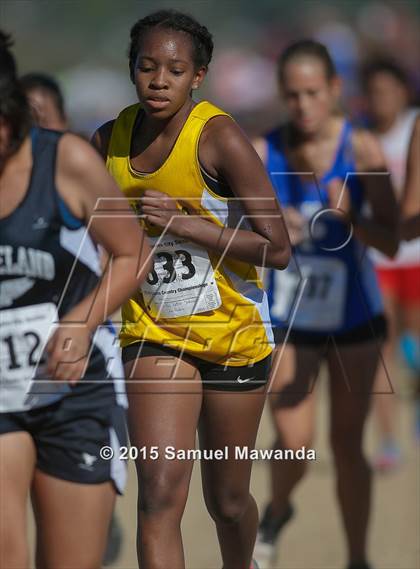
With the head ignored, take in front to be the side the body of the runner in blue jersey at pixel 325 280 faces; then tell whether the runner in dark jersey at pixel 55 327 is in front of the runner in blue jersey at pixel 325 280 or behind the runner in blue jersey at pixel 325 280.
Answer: in front

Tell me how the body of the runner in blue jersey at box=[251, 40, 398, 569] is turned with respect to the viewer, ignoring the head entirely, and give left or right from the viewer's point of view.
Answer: facing the viewer
